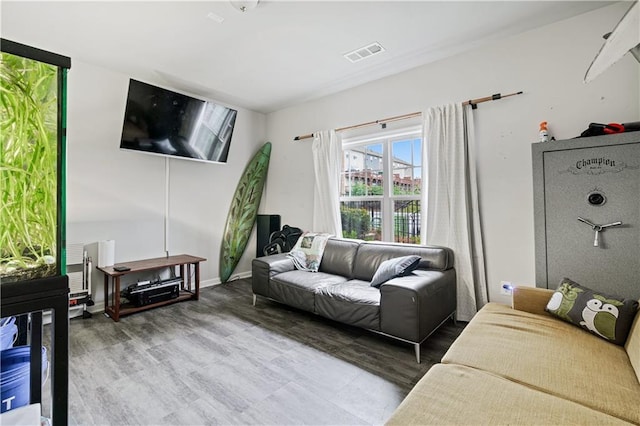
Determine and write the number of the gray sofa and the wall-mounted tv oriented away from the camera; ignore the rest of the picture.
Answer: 0

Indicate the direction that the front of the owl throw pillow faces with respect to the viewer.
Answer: facing the viewer and to the left of the viewer

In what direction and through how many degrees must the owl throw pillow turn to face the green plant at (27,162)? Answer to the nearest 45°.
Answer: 0° — it already faces it

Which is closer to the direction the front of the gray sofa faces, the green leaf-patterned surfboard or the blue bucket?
the blue bucket

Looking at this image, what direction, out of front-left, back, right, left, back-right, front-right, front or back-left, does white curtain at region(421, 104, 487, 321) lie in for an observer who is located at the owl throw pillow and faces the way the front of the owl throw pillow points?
right

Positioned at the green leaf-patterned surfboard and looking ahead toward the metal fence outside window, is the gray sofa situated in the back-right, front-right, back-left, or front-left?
front-right

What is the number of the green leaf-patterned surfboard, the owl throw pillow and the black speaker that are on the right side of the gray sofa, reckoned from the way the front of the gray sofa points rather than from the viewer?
2

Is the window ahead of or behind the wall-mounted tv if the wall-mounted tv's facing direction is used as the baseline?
ahead

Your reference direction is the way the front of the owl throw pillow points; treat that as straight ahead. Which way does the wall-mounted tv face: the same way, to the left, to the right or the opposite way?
the opposite way

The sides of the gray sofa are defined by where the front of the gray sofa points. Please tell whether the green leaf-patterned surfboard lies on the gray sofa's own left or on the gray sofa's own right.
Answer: on the gray sofa's own right

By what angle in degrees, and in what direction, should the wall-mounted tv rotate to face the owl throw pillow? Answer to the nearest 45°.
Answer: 0° — it already faces it

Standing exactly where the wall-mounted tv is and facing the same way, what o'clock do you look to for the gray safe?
The gray safe is roughly at 12 o'clock from the wall-mounted tv.
